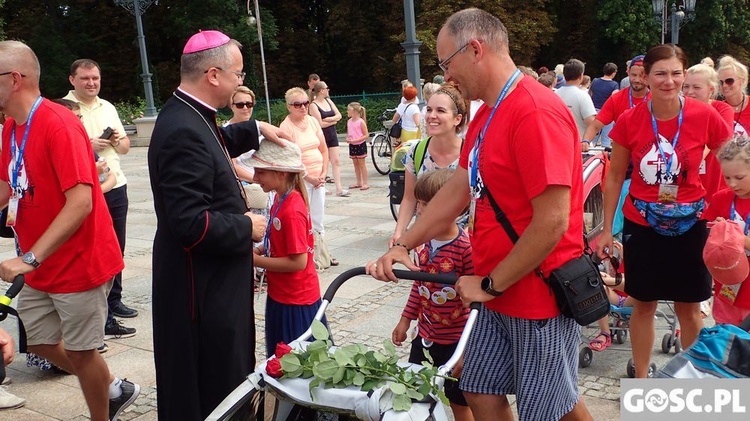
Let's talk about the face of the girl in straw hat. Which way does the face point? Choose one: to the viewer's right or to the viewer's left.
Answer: to the viewer's left

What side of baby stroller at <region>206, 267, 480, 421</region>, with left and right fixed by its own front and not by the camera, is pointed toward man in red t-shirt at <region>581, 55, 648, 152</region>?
back

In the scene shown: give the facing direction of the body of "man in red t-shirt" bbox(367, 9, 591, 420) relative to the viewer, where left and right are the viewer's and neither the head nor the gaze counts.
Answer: facing to the left of the viewer

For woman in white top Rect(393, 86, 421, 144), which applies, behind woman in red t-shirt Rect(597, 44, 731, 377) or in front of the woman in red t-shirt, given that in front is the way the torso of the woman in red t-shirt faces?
behind

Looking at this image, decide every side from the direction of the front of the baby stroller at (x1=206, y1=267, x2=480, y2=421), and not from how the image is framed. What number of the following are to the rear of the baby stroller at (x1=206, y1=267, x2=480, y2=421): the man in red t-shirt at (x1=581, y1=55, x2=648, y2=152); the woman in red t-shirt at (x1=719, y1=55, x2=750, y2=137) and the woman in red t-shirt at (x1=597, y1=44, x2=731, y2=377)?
3

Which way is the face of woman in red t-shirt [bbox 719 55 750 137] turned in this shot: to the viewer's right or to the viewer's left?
to the viewer's left

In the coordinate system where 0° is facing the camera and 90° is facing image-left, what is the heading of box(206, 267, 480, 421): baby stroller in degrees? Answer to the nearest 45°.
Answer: approximately 45°

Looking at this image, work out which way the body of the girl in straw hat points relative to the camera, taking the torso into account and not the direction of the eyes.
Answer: to the viewer's left

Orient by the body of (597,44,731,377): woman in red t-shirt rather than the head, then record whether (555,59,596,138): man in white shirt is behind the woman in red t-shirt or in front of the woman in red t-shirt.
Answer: behind

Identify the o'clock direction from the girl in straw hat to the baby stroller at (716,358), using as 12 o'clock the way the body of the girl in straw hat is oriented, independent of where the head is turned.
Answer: The baby stroller is roughly at 8 o'clock from the girl in straw hat.

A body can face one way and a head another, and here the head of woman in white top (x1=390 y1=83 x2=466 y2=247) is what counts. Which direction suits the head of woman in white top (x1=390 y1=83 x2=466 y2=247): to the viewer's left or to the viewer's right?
to the viewer's left
